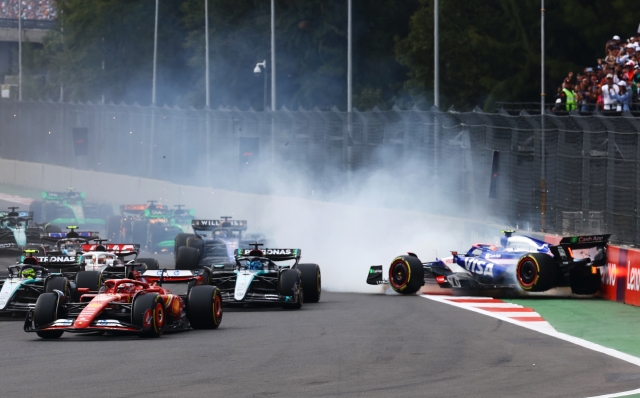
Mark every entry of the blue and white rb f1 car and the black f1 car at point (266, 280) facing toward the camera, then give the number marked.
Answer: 1

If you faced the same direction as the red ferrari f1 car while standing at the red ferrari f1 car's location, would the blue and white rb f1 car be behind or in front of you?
behind

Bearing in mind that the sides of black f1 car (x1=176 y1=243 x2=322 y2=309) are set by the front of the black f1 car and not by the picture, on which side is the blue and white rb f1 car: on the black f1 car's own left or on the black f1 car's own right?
on the black f1 car's own left

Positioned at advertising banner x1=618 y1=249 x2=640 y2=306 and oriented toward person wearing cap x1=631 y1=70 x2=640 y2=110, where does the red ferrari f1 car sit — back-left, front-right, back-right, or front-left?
back-left

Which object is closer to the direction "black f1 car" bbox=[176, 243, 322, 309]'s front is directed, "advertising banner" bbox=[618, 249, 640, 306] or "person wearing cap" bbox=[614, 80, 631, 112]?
the advertising banner

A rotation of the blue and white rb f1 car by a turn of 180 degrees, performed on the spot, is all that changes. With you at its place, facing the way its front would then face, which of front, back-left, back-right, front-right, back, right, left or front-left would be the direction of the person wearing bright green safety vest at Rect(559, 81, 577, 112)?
back-left

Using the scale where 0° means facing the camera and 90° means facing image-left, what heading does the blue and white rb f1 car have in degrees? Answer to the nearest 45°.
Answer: approximately 135°

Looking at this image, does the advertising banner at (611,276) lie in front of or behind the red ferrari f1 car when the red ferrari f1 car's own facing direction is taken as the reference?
behind

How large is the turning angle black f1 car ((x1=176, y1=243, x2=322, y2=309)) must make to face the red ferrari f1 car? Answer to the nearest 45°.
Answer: approximately 45° to its right

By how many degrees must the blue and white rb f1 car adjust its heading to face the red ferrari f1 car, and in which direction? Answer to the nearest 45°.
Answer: approximately 90° to its left

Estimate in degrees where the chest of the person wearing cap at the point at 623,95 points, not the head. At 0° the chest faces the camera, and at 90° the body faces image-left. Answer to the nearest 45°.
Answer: approximately 45°
